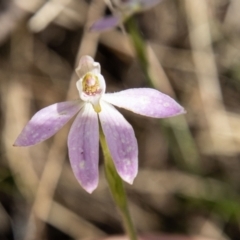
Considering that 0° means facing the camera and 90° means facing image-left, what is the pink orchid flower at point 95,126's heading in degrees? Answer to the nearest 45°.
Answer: approximately 0°
